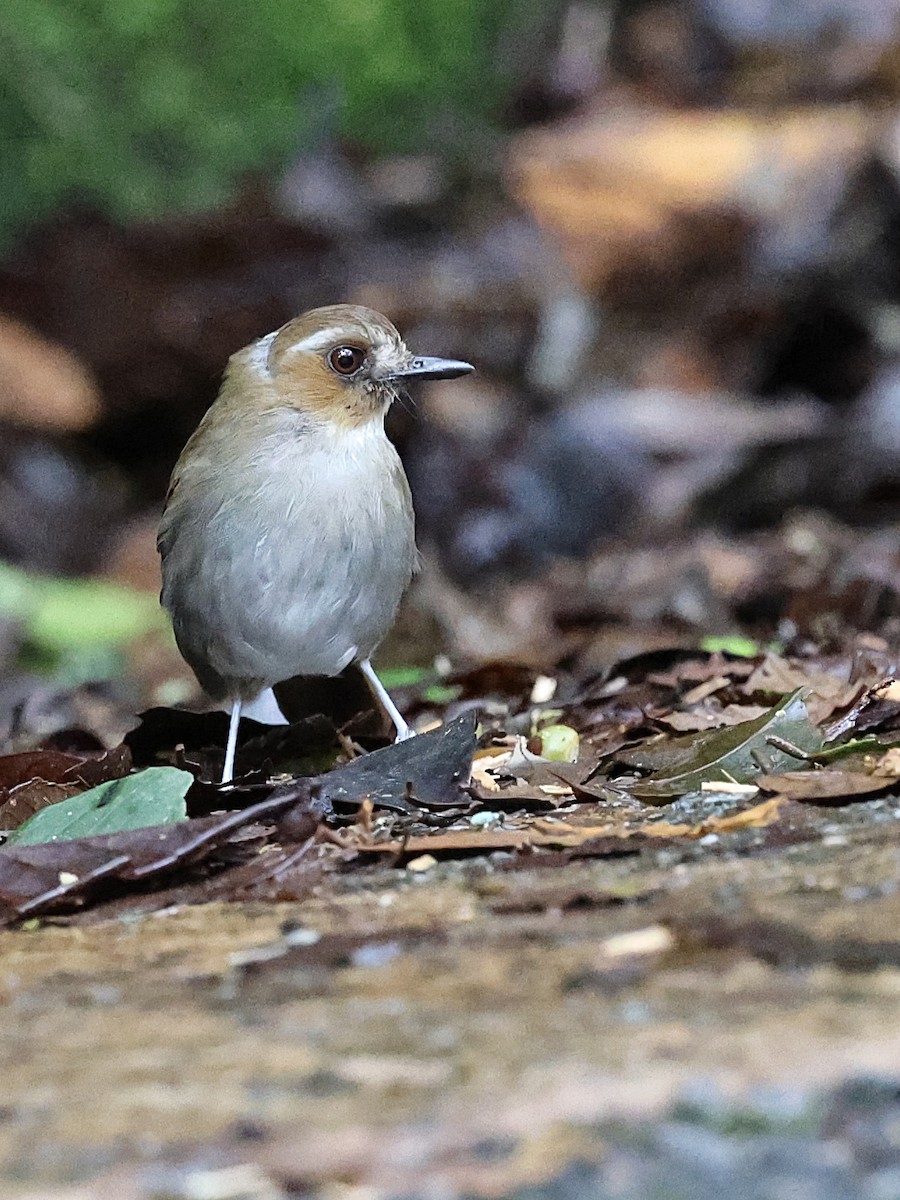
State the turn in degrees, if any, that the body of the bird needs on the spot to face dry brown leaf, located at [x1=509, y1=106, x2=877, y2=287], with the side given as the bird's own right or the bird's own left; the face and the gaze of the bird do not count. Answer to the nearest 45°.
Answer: approximately 135° to the bird's own left

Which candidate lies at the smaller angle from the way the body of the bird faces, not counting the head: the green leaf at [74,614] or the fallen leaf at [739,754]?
the fallen leaf

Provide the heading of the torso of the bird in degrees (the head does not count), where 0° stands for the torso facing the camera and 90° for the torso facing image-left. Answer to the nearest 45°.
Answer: approximately 315°

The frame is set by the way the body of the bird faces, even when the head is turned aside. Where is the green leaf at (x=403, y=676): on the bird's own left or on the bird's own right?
on the bird's own left

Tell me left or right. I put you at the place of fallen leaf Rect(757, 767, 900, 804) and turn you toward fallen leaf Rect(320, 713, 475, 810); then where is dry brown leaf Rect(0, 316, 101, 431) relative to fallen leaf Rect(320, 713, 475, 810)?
right

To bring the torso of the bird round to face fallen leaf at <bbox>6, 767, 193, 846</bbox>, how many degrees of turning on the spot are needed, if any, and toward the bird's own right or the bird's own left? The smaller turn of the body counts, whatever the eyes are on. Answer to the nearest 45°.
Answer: approximately 45° to the bird's own right
